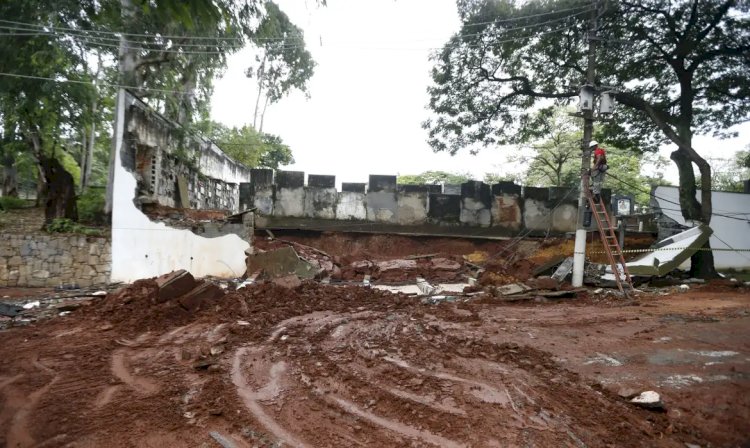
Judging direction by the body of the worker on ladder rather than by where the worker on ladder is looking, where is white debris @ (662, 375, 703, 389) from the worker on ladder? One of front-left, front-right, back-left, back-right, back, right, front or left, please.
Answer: left

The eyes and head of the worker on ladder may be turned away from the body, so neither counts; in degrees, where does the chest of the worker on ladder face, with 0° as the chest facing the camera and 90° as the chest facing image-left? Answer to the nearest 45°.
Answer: approximately 90°

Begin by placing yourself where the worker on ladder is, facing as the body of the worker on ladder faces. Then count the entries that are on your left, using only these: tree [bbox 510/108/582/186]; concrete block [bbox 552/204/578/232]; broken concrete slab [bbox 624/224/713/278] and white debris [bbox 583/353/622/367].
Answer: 1

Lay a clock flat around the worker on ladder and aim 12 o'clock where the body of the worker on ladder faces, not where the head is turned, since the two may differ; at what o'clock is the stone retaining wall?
The stone retaining wall is roughly at 11 o'clock from the worker on ladder.

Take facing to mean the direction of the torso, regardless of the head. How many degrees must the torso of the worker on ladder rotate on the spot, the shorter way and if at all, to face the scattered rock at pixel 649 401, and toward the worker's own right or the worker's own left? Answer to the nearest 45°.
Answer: approximately 90° to the worker's own left

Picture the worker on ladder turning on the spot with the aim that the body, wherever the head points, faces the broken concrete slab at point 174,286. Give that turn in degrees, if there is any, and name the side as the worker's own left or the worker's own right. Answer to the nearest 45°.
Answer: approximately 45° to the worker's own left

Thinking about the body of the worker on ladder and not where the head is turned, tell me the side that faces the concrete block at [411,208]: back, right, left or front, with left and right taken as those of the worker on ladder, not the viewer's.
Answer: front

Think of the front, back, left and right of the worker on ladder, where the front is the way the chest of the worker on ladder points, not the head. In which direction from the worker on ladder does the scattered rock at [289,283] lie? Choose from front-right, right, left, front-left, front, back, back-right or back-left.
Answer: front-left

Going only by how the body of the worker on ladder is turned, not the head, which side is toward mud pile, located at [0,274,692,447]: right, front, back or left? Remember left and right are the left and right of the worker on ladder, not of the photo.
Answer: left

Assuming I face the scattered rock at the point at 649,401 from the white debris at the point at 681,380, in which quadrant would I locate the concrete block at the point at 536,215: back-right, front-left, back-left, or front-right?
back-right

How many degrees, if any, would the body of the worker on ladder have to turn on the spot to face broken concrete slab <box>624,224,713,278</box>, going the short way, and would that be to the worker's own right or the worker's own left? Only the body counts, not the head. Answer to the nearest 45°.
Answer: approximately 135° to the worker's own right
